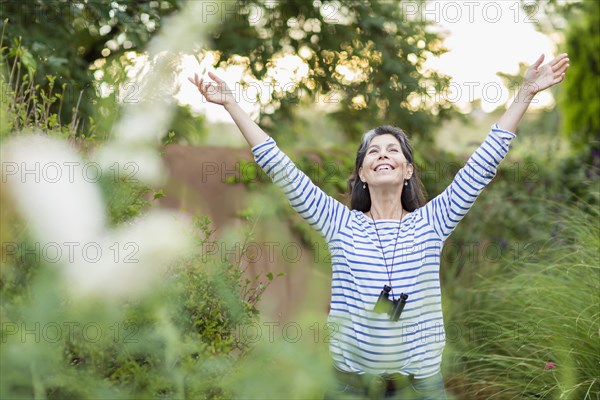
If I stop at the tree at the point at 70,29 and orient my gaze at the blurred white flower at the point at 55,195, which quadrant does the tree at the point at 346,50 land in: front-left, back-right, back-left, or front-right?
back-left

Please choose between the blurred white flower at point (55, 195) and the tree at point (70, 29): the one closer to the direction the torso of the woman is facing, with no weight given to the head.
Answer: the blurred white flower

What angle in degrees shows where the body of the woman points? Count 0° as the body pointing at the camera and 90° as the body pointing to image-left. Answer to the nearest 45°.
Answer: approximately 0°

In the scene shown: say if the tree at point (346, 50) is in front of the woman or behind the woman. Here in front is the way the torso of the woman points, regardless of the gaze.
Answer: behind

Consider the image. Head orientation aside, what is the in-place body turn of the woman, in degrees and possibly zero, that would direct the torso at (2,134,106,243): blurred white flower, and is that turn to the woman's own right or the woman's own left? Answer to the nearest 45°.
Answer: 0° — they already face it

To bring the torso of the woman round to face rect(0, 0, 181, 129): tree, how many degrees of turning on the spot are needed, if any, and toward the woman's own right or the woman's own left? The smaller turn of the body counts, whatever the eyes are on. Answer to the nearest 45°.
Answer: approximately 135° to the woman's own right

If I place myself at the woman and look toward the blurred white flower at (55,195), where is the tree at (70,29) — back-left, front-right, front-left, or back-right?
back-right

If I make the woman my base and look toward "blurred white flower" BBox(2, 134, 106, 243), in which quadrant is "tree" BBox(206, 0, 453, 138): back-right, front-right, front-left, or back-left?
back-right

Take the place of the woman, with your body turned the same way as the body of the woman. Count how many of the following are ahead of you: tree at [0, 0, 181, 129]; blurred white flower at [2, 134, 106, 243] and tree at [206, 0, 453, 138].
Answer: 1

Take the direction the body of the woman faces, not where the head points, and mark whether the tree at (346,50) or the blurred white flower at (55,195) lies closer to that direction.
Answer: the blurred white flower

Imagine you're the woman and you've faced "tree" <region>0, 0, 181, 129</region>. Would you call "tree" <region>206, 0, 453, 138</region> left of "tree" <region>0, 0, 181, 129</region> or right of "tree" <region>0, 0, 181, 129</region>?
right
